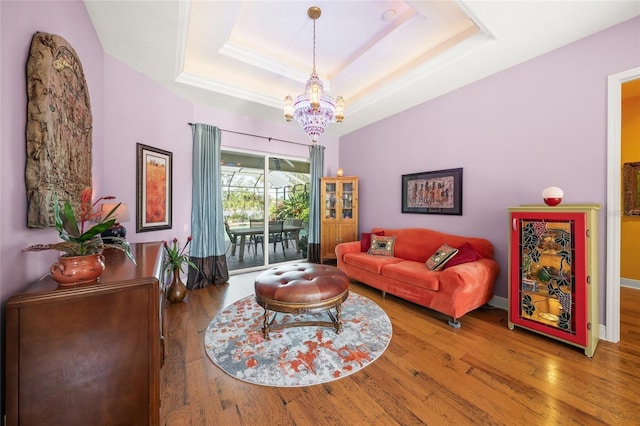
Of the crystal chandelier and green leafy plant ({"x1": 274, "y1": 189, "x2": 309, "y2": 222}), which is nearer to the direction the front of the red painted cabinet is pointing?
the crystal chandelier

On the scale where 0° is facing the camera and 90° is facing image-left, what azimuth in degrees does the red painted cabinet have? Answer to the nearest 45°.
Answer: approximately 45°

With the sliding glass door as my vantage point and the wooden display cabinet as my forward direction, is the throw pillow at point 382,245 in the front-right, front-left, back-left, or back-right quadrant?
front-right

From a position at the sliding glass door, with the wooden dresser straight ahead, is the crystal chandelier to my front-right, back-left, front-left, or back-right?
front-left

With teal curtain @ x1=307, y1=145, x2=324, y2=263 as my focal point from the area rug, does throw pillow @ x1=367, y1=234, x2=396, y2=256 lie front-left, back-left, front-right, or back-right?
front-right

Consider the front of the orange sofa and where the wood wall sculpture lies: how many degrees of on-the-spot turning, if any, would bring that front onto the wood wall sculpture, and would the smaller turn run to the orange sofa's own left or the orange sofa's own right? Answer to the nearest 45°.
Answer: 0° — it already faces it

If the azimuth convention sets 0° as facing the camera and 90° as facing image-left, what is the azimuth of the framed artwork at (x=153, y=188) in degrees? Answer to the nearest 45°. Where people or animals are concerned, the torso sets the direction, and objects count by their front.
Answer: approximately 315°

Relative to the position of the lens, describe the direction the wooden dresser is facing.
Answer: facing to the right of the viewer

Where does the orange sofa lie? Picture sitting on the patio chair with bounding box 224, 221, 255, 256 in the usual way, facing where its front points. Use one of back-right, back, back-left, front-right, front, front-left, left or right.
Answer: front-right

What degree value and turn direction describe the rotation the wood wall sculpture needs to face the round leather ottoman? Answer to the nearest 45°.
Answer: approximately 45° to its left

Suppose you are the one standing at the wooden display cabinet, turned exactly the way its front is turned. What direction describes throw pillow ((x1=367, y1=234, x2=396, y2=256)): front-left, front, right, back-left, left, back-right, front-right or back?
front-left

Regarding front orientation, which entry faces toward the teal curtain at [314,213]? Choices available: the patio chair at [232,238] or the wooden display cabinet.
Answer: the patio chair

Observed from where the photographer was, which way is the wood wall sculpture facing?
facing the viewer and to the right of the viewer

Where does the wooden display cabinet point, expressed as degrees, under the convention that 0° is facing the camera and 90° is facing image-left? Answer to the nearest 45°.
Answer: approximately 0°

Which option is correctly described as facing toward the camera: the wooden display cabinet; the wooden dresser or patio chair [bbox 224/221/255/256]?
the wooden display cabinet
